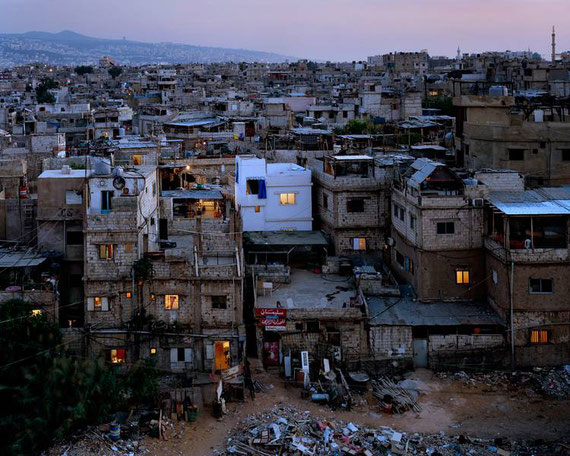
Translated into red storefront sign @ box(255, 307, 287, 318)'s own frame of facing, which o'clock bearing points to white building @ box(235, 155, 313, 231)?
The white building is roughly at 6 o'clock from the red storefront sign.

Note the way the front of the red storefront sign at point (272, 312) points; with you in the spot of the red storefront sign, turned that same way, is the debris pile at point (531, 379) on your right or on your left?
on your left

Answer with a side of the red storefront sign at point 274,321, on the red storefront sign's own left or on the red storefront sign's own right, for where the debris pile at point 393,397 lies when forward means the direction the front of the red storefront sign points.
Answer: on the red storefront sign's own left

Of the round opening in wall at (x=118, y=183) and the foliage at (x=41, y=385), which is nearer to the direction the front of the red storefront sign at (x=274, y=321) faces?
the foliage

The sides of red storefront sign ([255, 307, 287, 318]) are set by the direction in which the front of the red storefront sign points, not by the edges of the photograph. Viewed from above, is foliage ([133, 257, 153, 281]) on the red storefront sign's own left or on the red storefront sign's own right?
on the red storefront sign's own right

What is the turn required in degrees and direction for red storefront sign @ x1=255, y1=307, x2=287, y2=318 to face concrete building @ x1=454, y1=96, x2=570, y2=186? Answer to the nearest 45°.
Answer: approximately 135° to its left

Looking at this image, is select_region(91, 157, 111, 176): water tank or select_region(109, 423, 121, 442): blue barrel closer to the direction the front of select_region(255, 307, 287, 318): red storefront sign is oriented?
the blue barrel

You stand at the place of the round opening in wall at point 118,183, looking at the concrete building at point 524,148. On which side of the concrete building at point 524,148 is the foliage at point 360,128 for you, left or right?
left

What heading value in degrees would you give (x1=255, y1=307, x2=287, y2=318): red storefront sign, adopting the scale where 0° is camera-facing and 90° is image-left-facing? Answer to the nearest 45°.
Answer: approximately 0°
